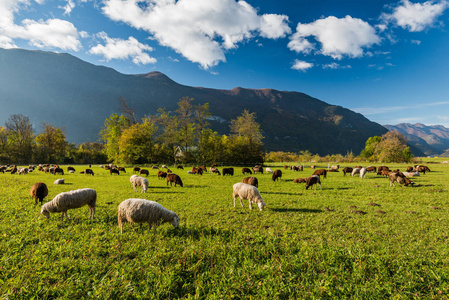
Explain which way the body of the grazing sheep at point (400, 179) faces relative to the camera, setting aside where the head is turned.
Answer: to the viewer's right

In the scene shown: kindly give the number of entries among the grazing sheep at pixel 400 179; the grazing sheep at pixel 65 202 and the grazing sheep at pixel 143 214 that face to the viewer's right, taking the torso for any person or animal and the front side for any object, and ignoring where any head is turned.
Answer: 2

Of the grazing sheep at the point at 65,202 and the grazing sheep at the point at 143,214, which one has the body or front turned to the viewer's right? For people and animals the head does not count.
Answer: the grazing sheep at the point at 143,214

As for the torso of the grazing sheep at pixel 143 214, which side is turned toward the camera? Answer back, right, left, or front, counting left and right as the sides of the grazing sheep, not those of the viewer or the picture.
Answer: right

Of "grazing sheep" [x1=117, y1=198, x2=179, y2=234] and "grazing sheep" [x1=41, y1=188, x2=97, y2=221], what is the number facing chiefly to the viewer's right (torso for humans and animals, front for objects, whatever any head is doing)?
1
